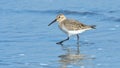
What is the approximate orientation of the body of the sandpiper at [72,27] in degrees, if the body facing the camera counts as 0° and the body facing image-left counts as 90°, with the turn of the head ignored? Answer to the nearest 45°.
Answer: approximately 90°
